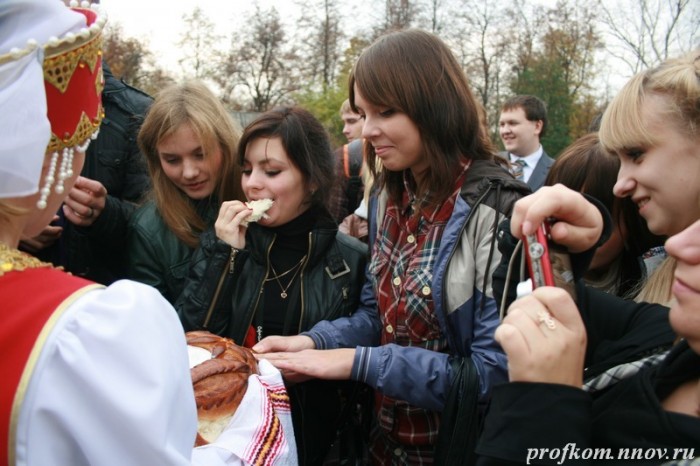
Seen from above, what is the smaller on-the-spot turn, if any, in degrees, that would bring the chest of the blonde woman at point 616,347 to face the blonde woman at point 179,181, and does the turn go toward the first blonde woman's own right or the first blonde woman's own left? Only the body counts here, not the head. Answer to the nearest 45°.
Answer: approximately 45° to the first blonde woman's own right

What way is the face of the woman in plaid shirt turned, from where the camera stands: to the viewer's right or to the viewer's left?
to the viewer's left

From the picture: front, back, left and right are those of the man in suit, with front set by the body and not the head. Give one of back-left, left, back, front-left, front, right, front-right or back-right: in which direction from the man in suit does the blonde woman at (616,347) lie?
front-left

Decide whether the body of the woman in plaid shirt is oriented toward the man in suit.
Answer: no

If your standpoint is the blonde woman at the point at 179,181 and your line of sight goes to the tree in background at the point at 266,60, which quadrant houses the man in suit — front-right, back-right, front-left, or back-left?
front-right

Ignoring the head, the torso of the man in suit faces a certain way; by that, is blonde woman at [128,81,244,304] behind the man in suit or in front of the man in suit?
in front

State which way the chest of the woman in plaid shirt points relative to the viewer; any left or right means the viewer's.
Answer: facing the viewer and to the left of the viewer

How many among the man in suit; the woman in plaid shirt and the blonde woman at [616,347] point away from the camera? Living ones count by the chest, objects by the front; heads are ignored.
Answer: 0

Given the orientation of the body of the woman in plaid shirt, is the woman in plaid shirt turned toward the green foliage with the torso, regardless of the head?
no

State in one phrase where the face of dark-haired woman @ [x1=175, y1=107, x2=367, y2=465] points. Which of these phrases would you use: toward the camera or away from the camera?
toward the camera

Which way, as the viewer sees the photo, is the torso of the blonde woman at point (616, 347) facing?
to the viewer's left

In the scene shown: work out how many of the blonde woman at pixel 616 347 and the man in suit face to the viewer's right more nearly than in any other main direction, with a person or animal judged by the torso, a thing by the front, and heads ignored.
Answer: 0

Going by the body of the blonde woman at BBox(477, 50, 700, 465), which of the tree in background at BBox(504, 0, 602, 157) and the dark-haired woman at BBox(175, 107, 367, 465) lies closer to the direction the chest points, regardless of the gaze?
the dark-haired woman

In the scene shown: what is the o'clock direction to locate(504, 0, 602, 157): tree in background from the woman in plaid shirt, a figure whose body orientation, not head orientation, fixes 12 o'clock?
The tree in background is roughly at 5 o'clock from the woman in plaid shirt.

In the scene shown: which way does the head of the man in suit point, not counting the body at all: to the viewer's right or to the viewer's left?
to the viewer's left

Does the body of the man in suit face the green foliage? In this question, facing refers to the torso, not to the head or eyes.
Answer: no

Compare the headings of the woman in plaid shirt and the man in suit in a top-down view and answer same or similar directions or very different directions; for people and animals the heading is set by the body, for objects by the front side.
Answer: same or similar directions

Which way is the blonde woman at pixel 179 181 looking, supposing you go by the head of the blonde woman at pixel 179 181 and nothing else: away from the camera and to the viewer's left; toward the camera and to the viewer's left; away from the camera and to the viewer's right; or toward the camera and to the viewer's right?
toward the camera and to the viewer's right

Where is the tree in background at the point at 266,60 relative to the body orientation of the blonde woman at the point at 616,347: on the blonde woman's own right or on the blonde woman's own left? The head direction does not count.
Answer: on the blonde woman's own right

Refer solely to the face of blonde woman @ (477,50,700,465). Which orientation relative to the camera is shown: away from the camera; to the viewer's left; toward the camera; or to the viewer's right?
to the viewer's left
